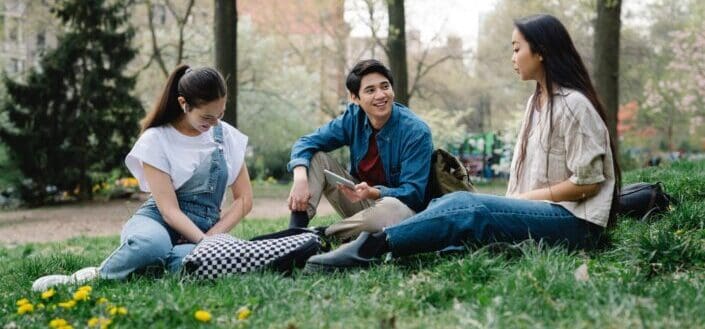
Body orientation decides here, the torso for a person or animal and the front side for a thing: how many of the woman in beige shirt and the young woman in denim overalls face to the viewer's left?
1

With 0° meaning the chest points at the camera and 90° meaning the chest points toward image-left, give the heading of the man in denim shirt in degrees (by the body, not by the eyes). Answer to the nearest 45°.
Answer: approximately 45°

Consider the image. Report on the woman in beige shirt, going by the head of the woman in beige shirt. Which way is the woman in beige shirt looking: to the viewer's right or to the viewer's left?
to the viewer's left

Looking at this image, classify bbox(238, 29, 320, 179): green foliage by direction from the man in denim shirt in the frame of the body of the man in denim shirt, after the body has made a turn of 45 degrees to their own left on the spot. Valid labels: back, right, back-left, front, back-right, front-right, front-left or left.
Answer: back

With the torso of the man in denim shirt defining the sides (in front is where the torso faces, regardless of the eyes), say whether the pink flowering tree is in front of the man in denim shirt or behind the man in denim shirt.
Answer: behind

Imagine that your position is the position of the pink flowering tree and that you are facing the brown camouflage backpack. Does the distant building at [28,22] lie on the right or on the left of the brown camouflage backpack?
right

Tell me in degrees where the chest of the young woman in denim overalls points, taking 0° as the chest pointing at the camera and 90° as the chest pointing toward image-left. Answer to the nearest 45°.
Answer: approximately 315°

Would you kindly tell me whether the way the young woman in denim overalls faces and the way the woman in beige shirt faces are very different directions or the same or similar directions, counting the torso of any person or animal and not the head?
very different directions

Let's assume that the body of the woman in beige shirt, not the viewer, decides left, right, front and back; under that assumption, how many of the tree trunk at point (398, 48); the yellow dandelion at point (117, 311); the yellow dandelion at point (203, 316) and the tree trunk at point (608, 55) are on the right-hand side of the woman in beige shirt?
2

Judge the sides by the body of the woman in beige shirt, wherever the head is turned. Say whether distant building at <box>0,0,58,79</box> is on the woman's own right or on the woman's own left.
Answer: on the woman's own right

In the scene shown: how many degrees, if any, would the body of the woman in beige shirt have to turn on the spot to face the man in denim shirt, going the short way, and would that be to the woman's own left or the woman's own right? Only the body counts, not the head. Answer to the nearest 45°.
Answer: approximately 45° to the woman's own right

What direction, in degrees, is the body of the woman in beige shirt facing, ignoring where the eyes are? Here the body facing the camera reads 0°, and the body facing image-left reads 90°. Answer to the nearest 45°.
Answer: approximately 90°
